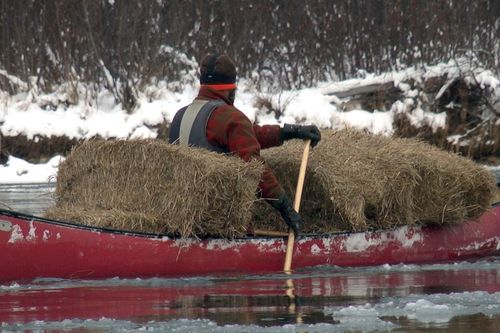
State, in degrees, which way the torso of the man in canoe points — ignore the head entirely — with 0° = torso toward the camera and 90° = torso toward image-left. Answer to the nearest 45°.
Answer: approximately 225°
